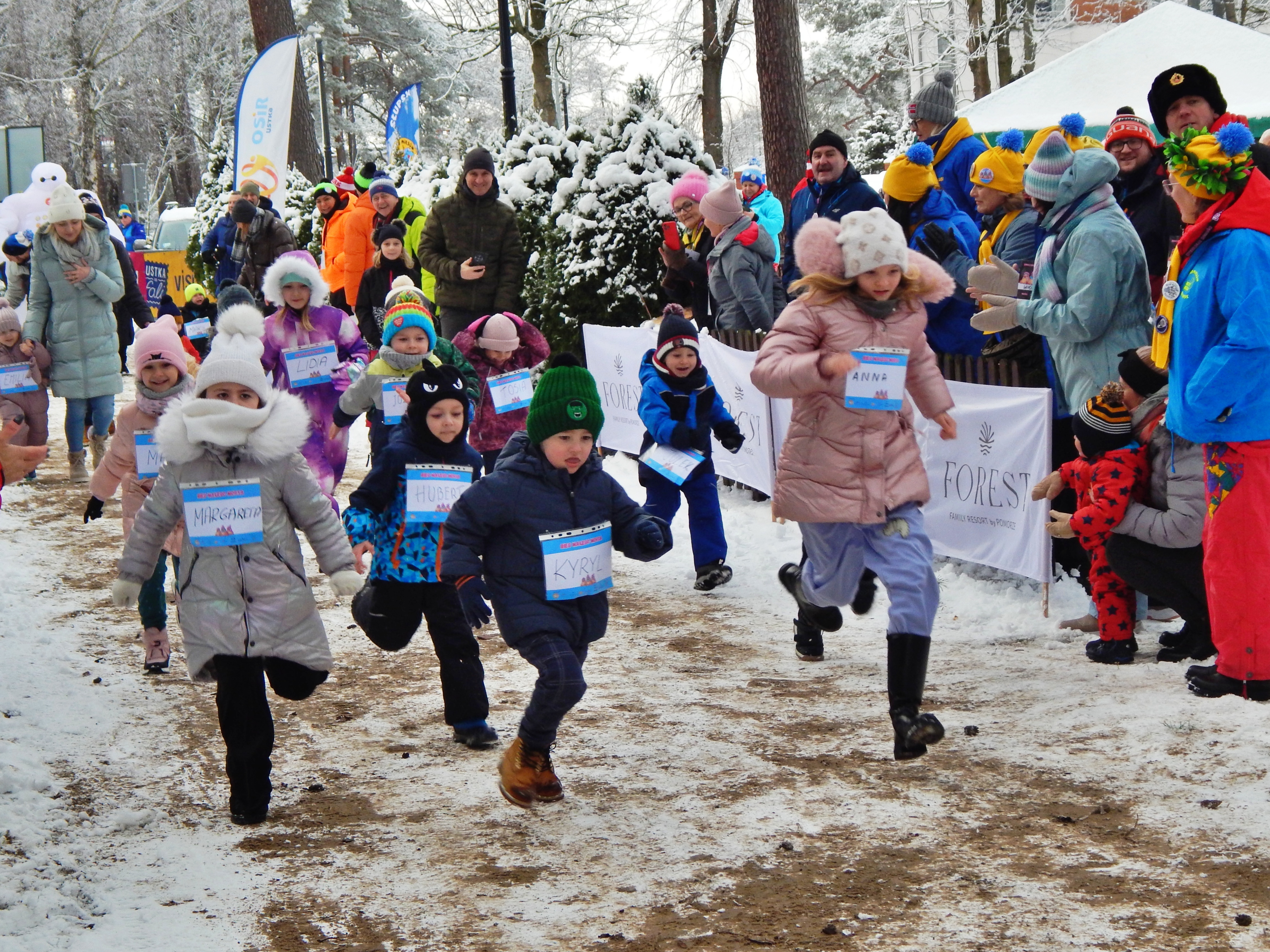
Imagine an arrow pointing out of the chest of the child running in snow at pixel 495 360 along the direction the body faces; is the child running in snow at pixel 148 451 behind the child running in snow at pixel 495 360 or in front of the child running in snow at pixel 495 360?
in front

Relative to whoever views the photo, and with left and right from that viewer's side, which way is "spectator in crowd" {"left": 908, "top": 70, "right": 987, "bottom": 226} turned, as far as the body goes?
facing to the left of the viewer

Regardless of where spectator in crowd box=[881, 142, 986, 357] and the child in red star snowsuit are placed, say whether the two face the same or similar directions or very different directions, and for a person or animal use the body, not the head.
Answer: same or similar directions

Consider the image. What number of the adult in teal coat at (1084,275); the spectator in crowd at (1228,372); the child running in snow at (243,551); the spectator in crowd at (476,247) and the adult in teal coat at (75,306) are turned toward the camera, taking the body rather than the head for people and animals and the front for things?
3

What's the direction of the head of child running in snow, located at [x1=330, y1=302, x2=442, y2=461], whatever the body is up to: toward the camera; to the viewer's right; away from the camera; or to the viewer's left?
toward the camera

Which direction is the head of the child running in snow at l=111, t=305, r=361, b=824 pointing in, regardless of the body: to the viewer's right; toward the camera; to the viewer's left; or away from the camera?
toward the camera

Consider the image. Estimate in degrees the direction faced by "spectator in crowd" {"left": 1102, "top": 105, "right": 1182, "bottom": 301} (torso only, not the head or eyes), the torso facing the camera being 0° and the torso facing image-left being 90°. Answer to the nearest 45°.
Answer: approximately 45°

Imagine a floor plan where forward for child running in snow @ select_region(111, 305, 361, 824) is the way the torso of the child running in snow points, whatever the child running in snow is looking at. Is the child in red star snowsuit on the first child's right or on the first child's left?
on the first child's left

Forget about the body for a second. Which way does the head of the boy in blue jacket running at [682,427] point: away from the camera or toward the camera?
toward the camera

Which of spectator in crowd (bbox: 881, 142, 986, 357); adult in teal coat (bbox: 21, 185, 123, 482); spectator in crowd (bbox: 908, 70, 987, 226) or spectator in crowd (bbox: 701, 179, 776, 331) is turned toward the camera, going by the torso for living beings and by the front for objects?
the adult in teal coat

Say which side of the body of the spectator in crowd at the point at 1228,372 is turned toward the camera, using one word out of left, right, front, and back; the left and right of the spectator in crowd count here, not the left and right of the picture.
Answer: left

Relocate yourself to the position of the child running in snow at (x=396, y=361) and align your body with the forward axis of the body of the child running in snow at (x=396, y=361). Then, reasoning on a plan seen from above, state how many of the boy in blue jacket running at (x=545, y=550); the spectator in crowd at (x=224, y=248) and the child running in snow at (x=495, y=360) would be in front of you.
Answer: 1

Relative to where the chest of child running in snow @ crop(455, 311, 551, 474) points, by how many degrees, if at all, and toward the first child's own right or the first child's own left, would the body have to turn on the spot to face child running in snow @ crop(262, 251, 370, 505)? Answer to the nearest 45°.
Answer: approximately 90° to the first child's own right

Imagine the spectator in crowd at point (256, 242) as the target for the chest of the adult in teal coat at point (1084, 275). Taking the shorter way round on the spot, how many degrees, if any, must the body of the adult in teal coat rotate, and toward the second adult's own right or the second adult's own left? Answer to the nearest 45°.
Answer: approximately 45° to the second adult's own right
